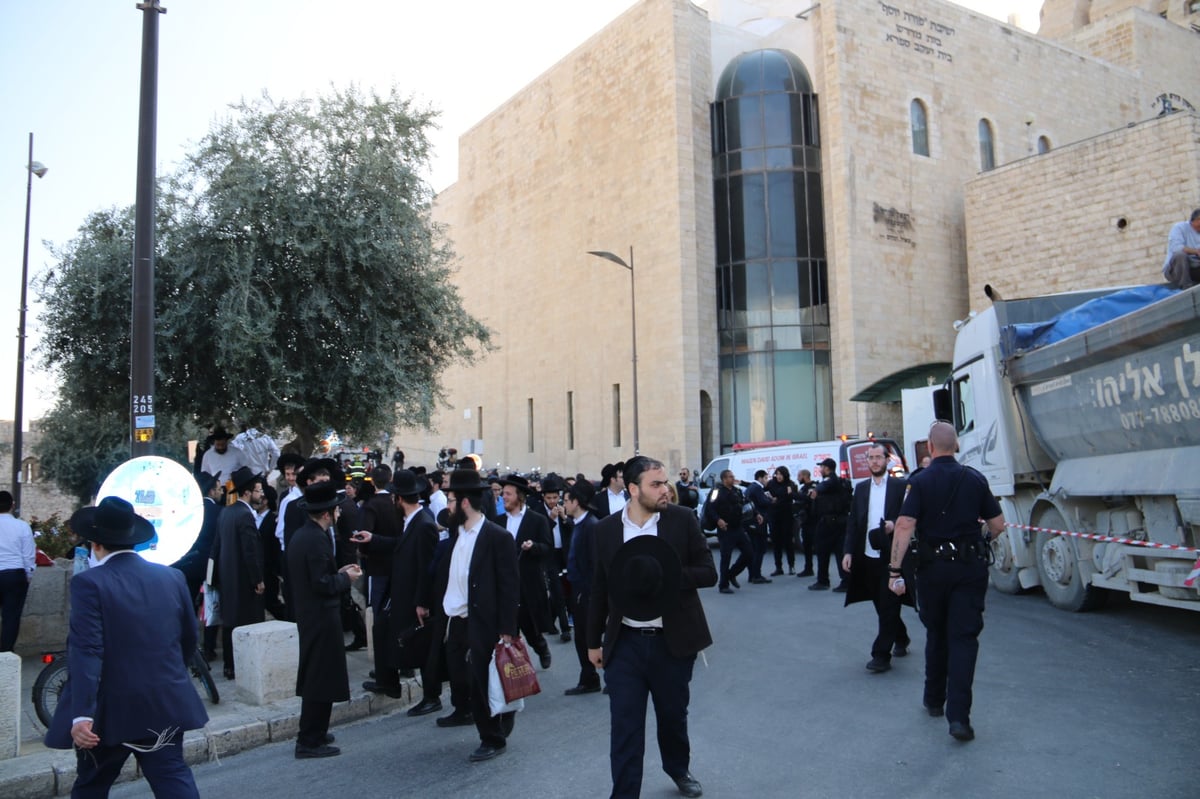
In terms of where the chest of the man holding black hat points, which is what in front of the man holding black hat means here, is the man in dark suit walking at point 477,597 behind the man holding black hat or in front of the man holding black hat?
behind

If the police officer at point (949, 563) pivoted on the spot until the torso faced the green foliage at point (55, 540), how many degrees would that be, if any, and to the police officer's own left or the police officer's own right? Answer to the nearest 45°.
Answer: approximately 90° to the police officer's own left

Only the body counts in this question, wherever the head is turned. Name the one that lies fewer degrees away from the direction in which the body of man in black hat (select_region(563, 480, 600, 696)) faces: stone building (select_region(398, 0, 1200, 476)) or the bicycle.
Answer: the bicycle

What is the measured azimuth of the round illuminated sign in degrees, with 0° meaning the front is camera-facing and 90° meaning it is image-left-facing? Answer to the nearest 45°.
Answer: approximately 0°

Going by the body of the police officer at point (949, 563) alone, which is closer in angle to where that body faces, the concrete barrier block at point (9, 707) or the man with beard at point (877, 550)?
the man with beard

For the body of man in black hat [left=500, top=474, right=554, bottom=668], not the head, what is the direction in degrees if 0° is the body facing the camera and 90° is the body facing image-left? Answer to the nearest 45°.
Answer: approximately 45°

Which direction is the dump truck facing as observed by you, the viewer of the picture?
facing away from the viewer and to the left of the viewer

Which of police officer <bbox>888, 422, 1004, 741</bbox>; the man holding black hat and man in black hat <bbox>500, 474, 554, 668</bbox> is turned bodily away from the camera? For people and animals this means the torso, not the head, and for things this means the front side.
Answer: the police officer

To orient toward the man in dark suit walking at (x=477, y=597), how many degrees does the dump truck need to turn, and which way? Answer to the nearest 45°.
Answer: approximately 90° to its left
